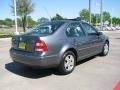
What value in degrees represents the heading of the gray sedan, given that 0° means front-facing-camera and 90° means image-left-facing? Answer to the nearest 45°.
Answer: approximately 225°

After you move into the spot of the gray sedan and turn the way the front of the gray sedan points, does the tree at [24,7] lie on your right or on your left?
on your left
